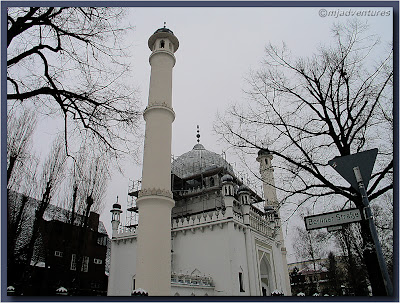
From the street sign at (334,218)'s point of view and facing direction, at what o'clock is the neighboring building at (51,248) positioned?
The neighboring building is roughly at 4 o'clock from the street sign.

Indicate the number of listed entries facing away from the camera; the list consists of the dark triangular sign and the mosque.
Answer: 1

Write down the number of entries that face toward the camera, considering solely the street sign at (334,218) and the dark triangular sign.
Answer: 1

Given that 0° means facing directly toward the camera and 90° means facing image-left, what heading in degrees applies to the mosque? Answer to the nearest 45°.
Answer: approximately 315°

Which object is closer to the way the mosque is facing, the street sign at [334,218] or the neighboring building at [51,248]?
the street sign

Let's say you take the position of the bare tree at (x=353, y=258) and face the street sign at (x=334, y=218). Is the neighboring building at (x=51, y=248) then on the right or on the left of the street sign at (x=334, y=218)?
right

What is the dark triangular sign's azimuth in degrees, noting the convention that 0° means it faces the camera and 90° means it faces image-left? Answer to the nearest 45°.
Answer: approximately 180°

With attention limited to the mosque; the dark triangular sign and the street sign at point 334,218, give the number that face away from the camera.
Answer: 1

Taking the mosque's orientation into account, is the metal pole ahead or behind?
ahead

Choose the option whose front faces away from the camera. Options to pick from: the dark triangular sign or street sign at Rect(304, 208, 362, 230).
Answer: the dark triangular sign

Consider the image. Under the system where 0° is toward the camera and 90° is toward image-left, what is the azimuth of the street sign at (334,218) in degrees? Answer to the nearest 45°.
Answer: approximately 0°

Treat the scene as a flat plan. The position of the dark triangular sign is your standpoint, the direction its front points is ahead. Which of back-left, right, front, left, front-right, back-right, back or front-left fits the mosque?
front-left

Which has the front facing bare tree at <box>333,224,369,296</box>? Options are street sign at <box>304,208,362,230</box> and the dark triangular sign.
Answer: the dark triangular sign

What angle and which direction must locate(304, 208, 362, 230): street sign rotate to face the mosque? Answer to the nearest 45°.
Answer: approximately 135° to its right
